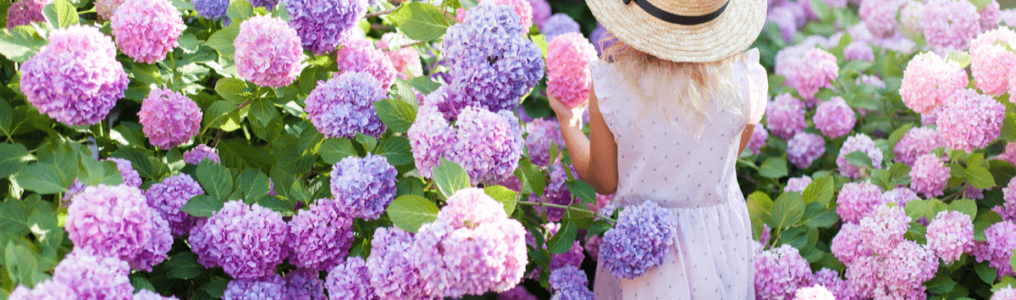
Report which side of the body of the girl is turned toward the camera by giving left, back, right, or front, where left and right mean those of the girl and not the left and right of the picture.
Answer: back

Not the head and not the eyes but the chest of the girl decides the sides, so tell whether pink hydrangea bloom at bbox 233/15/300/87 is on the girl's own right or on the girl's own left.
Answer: on the girl's own left

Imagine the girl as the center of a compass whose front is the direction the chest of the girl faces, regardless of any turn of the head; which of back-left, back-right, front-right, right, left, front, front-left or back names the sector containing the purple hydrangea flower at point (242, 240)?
back-left

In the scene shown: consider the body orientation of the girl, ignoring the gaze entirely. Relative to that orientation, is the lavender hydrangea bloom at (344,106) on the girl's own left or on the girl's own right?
on the girl's own left

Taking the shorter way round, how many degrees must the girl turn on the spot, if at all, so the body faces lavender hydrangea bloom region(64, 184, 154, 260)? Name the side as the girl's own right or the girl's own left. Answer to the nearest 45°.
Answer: approximately 135° to the girl's own left

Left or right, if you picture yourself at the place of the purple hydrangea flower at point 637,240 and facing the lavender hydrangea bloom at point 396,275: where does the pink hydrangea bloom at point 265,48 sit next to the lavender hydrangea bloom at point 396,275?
right

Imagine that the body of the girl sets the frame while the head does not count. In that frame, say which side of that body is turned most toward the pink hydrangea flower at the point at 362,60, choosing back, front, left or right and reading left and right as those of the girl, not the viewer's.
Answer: left

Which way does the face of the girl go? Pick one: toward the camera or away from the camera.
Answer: away from the camera

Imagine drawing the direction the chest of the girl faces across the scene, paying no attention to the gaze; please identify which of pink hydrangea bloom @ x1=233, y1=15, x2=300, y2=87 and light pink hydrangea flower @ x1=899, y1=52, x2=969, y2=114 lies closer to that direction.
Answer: the light pink hydrangea flower

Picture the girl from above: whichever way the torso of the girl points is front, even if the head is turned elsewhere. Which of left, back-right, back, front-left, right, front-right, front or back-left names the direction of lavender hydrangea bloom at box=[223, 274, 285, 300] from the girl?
back-left

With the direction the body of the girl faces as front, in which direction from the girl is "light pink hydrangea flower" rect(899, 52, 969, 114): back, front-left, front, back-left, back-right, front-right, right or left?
front-right

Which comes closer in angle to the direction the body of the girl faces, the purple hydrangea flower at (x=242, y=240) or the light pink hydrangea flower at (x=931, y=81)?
the light pink hydrangea flower

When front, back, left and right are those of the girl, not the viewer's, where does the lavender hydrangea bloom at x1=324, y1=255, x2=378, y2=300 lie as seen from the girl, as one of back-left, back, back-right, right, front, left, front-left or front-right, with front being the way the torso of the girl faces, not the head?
back-left
